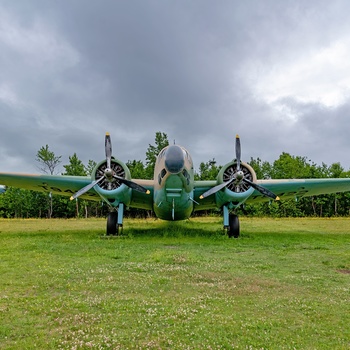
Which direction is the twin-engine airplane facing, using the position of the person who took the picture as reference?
facing the viewer
